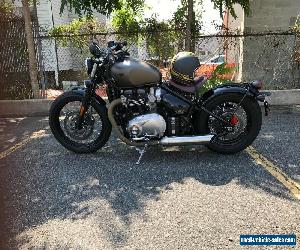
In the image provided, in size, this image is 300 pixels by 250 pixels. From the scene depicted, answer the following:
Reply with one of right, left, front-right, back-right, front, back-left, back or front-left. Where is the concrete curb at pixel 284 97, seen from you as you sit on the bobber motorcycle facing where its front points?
back-right

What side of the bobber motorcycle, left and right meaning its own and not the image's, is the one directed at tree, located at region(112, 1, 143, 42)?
right

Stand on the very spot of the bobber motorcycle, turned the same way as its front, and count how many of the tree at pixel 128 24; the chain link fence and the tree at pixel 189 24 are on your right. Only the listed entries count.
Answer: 3

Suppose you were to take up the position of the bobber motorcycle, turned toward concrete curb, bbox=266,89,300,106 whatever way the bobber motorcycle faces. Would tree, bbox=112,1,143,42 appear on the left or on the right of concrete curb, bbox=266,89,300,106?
left

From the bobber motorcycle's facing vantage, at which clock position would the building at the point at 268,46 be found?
The building is roughly at 4 o'clock from the bobber motorcycle.

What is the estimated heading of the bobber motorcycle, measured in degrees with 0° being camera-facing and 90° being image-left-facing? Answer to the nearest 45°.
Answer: approximately 90°

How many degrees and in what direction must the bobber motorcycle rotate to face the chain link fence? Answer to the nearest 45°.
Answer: approximately 90° to its right

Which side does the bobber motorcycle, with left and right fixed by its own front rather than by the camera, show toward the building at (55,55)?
right
